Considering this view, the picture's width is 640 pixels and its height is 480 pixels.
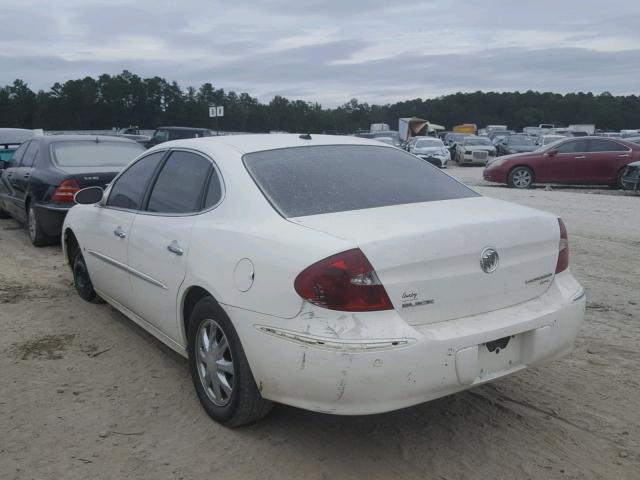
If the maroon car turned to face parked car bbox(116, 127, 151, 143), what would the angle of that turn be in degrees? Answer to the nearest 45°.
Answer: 0° — it already faces it

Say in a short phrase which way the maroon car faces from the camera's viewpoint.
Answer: facing to the left of the viewer

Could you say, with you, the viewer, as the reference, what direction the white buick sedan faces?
facing away from the viewer and to the left of the viewer

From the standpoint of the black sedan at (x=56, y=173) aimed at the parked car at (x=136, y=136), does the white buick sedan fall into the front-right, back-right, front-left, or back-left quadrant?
back-right

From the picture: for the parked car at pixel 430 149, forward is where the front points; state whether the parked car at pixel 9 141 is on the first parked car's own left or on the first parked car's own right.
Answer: on the first parked car's own right

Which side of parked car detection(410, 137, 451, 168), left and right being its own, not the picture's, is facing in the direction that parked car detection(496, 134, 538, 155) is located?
left

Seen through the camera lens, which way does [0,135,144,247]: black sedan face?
facing away from the viewer and to the left of the viewer

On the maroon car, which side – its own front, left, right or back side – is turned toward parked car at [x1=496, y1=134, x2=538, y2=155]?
right

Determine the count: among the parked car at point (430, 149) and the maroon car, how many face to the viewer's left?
1

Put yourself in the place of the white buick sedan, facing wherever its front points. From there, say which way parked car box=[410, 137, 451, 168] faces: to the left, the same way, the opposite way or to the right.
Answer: the opposite way

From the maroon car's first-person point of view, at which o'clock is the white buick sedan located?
The white buick sedan is roughly at 9 o'clock from the maroon car.
